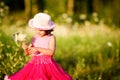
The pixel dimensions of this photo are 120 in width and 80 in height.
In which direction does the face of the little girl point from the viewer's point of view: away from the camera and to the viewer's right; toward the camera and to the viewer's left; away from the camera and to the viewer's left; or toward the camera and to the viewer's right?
toward the camera and to the viewer's left

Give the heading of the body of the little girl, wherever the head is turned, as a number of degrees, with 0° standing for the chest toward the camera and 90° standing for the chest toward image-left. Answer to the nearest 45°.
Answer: approximately 45°
